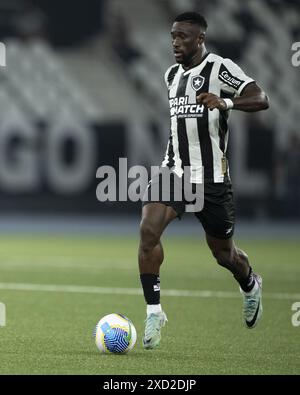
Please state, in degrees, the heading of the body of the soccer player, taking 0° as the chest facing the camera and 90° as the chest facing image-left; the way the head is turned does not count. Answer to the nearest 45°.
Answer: approximately 45°
